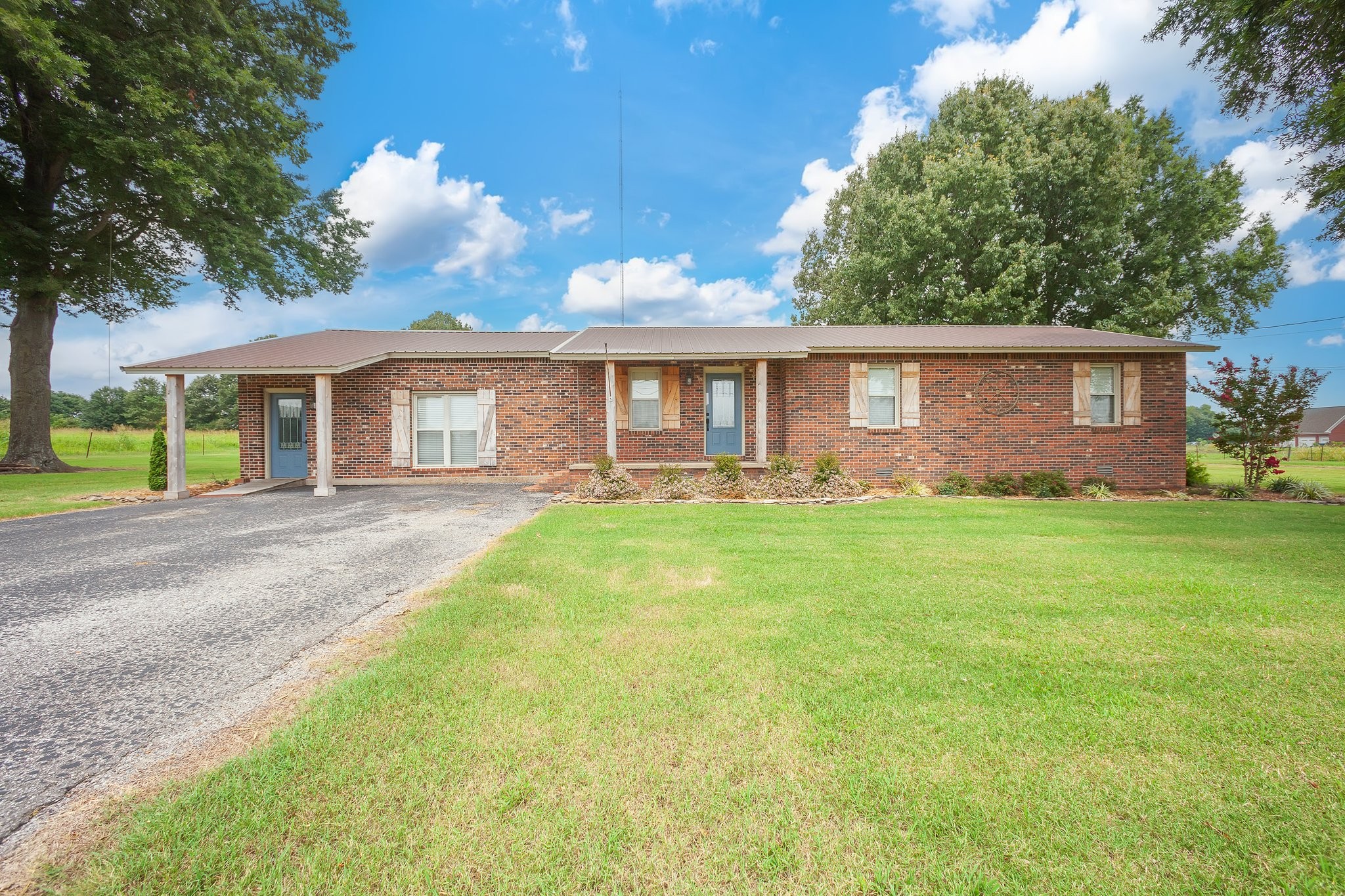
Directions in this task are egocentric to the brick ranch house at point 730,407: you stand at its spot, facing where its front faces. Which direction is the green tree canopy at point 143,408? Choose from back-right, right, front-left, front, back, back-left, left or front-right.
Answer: back-right

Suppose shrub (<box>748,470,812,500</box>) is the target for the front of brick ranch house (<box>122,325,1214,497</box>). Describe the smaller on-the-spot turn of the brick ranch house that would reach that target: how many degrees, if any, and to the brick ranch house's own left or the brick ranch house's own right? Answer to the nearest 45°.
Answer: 0° — it already faces it

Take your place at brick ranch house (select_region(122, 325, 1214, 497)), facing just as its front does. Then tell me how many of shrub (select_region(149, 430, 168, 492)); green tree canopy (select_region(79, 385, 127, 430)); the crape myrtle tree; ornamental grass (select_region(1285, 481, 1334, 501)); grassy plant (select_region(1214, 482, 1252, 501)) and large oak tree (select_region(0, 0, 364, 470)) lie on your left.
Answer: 3

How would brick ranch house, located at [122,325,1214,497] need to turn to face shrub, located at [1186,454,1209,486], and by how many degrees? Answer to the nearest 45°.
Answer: approximately 90° to its left

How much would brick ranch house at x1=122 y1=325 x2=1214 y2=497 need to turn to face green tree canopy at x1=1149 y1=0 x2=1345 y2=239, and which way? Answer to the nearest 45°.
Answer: approximately 90° to its left

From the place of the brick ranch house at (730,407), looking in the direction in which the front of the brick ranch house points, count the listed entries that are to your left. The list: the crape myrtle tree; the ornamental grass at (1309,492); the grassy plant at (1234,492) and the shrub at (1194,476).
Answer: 4

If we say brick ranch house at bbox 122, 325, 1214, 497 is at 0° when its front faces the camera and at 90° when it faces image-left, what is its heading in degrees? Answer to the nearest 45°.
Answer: approximately 0°

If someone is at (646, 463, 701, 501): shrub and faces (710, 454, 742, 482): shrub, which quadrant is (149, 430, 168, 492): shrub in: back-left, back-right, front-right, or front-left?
back-left

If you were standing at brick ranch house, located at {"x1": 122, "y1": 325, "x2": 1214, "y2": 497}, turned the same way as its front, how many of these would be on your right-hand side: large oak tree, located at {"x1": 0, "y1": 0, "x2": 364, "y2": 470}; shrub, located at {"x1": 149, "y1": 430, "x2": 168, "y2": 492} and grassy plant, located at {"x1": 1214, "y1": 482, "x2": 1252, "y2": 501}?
2

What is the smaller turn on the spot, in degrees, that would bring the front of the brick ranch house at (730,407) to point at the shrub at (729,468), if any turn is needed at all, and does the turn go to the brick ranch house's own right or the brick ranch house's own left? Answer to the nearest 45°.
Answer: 0° — it already faces it

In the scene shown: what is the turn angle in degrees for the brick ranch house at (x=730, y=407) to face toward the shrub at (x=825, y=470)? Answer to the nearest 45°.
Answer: approximately 45° to its left

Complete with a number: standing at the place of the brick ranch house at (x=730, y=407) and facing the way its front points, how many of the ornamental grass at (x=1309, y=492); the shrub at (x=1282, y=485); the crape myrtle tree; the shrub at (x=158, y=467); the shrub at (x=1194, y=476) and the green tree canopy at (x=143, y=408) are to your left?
4

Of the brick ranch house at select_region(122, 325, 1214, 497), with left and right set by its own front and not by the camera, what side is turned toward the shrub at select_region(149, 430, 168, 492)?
right
